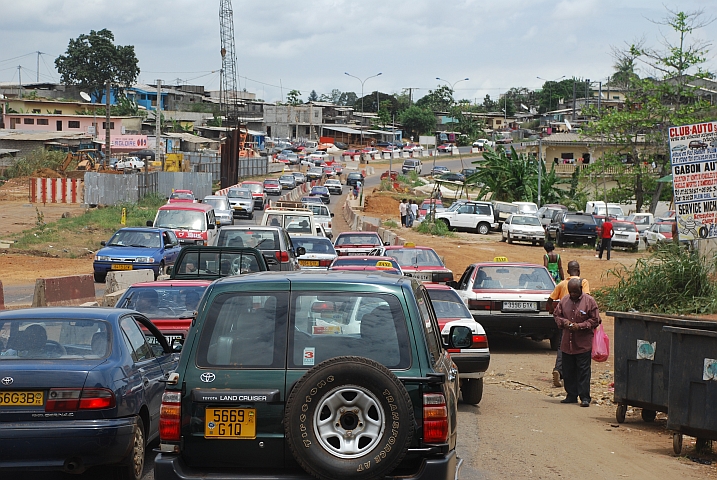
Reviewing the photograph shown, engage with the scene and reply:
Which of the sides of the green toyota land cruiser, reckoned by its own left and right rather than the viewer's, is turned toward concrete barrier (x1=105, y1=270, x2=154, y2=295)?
front

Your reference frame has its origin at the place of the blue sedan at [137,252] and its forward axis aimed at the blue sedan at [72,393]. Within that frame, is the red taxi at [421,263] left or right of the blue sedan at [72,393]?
left

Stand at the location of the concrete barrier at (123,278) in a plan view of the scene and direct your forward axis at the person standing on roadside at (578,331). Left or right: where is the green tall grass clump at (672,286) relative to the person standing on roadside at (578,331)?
left

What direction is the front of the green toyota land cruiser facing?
away from the camera

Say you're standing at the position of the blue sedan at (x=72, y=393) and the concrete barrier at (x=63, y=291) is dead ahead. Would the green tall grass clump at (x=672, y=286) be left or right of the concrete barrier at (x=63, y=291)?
right

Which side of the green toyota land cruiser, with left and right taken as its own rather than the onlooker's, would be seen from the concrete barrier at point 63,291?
front
